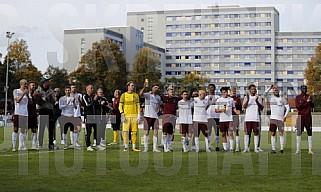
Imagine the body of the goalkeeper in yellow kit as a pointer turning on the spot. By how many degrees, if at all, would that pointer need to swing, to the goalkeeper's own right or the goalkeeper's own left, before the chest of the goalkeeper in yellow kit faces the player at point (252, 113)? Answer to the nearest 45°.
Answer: approximately 90° to the goalkeeper's own left

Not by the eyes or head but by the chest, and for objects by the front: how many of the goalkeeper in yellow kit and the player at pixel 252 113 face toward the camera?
2

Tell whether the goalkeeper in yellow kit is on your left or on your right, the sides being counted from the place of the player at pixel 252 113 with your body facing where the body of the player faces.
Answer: on your right

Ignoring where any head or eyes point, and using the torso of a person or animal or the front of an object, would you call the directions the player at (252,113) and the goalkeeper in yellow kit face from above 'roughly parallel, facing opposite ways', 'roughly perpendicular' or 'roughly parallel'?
roughly parallel

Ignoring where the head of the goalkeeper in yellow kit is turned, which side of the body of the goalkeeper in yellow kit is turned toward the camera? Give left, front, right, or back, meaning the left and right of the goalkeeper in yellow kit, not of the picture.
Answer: front
